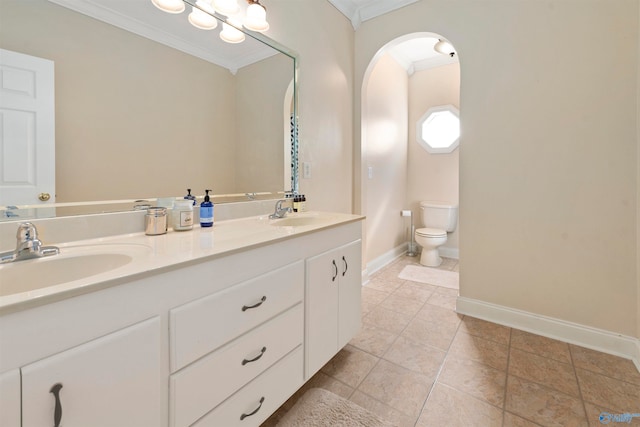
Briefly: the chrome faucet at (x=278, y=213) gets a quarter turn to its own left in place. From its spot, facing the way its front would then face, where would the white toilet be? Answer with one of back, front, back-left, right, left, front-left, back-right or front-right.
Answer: front

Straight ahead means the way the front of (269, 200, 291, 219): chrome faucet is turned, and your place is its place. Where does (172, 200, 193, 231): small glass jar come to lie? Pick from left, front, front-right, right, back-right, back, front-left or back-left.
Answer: right

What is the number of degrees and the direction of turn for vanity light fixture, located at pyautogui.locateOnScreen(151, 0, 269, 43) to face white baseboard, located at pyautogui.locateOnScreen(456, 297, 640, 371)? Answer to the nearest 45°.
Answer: approximately 45° to its left

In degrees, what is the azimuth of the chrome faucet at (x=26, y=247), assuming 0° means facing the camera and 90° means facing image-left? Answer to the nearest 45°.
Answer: approximately 315°

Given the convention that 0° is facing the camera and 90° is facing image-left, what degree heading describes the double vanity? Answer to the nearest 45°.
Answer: approximately 315°

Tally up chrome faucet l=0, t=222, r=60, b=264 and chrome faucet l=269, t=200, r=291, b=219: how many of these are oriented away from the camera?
0

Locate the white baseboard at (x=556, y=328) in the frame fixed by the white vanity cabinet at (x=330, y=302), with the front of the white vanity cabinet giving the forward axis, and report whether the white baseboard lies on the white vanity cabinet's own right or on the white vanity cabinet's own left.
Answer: on the white vanity cabinet's own left

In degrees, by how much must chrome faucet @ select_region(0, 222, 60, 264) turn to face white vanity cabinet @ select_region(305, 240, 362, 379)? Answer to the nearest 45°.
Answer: approximately 45° to its left

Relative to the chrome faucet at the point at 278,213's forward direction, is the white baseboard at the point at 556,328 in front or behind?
in front

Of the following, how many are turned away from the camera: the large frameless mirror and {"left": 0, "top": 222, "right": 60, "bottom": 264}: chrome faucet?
0
